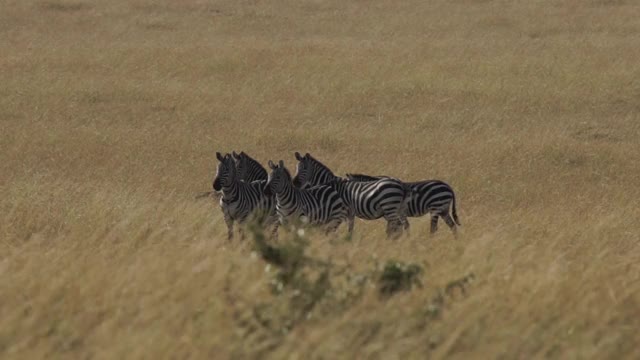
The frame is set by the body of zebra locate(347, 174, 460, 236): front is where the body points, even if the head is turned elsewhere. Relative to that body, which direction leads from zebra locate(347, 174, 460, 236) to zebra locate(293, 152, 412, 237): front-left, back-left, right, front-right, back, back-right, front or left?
front-left

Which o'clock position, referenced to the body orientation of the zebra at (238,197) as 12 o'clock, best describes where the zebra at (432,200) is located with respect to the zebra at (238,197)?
the zebra at (432,200) is roughly at 7 o'clock from the zebra at (238,197).

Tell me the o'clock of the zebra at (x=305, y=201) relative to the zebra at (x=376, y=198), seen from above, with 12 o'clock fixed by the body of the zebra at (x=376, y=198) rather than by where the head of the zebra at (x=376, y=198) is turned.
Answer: the zebra at (x=305, y=201) is roughly at 11 o'clock from the zebra at (x=376, y=198).

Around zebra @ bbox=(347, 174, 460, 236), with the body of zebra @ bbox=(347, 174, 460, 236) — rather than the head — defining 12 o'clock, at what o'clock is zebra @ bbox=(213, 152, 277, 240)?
zebra @ bbox=(213, 152, 277, 240) is roughly at 11 o'clock from zebra @ bbox=(347, 174, 460, 236).

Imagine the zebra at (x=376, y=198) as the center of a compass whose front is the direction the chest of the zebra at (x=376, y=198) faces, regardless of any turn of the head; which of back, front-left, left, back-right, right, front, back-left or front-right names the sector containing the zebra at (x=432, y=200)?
back-right

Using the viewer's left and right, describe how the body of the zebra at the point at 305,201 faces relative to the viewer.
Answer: facing to the left of the viewer

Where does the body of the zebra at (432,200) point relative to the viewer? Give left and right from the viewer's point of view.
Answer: facing to the left of the viewer

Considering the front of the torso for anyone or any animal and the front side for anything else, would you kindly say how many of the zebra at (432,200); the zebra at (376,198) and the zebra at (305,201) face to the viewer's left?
3

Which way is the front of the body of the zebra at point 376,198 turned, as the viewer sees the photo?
to the viewer's left

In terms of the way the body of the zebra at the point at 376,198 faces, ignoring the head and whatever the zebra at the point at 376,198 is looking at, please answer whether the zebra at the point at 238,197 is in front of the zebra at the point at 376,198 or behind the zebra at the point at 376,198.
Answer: in front
